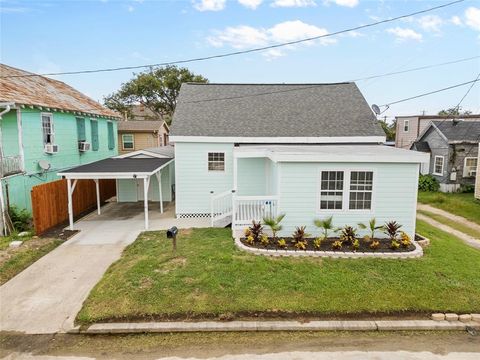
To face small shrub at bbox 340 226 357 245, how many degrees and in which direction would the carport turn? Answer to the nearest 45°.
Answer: approximately 45° to its left

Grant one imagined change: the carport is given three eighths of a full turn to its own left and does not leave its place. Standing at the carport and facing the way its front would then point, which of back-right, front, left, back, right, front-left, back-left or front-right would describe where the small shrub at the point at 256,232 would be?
right

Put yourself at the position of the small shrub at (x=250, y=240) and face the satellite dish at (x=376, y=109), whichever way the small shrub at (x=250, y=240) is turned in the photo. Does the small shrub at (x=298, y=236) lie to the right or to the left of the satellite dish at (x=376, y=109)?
right

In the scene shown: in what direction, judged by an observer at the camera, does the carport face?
facing the viewer

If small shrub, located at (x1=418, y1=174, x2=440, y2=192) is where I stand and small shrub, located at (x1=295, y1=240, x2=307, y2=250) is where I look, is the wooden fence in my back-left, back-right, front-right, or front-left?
front-right

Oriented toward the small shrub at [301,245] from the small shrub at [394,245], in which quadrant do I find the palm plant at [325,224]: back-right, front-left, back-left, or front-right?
front-right

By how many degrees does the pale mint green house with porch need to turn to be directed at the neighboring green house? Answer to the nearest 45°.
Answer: approximately 90° to its right

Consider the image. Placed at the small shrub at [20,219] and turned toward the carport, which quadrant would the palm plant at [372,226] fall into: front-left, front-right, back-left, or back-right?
front-right

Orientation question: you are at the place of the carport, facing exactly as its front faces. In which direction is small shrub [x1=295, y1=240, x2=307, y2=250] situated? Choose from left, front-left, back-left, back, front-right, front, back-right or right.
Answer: front-left

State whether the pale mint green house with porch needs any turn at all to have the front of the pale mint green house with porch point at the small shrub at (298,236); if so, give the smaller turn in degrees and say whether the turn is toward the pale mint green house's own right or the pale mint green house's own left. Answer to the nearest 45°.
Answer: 0° — it already faces it

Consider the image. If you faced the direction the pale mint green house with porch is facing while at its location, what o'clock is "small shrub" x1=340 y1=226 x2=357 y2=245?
The small shrub is roughly at 11 o'clock from the pale mint green house with porch.

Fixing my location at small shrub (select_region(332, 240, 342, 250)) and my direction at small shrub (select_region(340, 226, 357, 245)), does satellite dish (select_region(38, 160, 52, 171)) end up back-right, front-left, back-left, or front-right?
back-left

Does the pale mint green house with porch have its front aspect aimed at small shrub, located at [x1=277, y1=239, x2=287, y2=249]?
yes

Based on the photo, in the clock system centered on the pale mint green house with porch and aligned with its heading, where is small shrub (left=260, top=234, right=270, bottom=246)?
The small shrub is roughly at 12 o'clock from the pale mint green house with porch.

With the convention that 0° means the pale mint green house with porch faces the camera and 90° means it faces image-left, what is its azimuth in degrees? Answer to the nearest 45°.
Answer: approximately 0°

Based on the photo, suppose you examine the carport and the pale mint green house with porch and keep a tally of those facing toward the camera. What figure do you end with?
2
